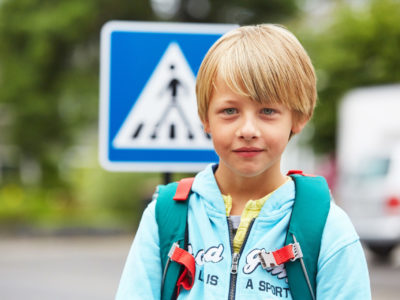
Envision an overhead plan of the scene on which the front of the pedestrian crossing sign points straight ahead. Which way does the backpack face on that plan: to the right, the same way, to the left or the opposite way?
the opposite way

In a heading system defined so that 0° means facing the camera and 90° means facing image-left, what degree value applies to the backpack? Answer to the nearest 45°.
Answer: approximately 180°

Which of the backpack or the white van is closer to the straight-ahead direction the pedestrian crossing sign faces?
the backpack

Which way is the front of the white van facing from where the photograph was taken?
facing away from the viewer and to the right of the viewer

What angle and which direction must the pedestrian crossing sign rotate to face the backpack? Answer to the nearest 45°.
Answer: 0° — it already faces it

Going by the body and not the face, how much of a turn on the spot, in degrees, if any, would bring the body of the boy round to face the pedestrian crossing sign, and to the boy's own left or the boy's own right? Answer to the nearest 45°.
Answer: approximately 180°

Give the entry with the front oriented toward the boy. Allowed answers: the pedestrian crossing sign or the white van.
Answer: the pedestrian crossing sign
